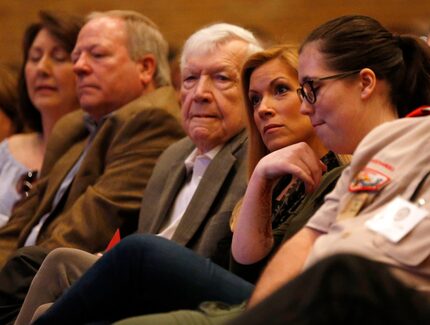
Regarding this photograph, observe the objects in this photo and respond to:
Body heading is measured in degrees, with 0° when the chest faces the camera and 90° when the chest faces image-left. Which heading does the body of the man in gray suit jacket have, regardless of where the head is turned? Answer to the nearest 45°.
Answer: approximately 45°

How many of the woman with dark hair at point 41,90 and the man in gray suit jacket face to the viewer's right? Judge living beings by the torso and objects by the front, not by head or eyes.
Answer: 0

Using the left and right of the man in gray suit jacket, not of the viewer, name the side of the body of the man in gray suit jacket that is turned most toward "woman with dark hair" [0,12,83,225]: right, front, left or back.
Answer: right

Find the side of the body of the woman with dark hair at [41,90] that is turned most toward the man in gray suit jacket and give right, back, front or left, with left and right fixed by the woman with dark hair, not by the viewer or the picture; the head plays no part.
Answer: left
